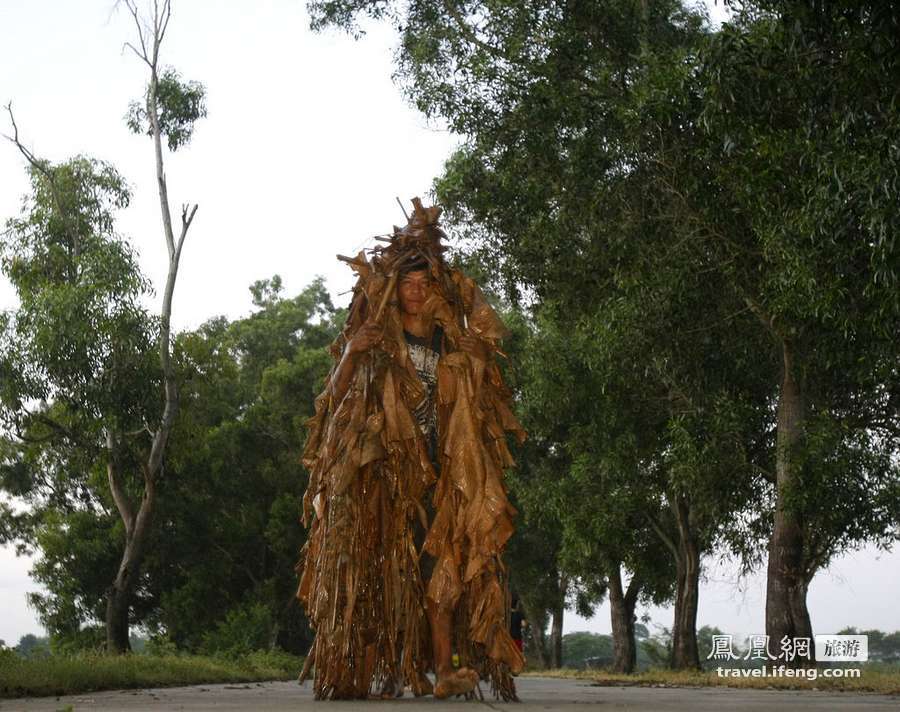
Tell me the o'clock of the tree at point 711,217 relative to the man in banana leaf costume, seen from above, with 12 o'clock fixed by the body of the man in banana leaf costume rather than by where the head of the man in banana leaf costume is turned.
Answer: The tree is roughly at 7 o'clock from the man in banana leaf costume.

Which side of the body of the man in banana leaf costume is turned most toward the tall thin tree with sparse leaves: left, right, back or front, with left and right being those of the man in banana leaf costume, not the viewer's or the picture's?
back

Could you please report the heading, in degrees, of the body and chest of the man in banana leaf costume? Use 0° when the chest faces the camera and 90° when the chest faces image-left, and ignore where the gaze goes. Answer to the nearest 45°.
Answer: approximately 0°
